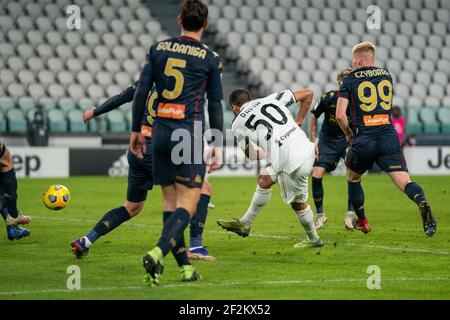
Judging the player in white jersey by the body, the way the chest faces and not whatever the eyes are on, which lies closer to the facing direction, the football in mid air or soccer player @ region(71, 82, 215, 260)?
the football in mid air

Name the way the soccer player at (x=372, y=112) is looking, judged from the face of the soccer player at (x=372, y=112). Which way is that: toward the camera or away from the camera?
away from the camera

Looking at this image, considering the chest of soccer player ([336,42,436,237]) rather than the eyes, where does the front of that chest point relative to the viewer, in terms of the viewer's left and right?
facing away from the viewer and to the left of the viewer

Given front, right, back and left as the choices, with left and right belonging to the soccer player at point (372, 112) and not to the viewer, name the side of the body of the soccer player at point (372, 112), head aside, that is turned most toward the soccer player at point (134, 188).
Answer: left

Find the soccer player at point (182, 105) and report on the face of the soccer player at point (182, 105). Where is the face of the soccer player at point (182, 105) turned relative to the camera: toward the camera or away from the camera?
away from the camera

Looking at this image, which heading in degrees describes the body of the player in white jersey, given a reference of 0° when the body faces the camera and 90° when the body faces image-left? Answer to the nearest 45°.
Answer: approximately 135°

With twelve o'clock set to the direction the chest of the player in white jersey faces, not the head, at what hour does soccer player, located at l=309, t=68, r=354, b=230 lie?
The soccer player is roughly at 2 o'clock from the player in white jersey.

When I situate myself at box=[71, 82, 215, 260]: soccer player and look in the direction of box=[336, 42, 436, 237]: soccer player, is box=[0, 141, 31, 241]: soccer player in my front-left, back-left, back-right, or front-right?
back-left
